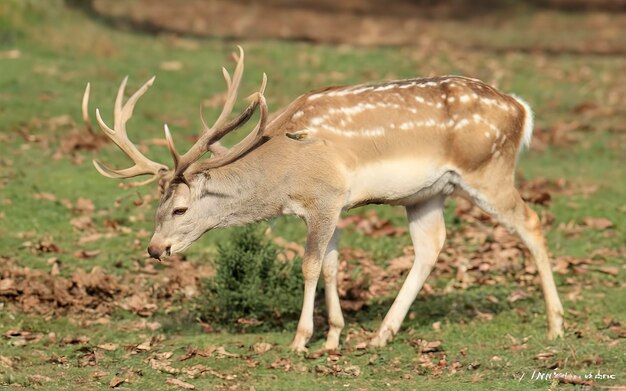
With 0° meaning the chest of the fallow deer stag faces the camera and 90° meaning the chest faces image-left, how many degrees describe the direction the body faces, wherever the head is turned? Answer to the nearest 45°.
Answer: approximately 90°

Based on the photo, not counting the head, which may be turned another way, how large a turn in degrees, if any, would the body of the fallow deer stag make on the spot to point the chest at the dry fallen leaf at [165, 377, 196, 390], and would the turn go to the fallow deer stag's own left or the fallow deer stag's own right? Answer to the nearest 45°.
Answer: approximately 45° to the fallow deer stag's own left

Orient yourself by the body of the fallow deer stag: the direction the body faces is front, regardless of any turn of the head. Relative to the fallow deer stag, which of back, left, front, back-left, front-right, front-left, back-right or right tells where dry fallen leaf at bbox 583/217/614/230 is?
back-right

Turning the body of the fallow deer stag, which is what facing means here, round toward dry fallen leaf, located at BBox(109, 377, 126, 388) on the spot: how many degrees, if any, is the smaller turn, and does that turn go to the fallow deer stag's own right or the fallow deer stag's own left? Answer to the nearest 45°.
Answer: approximately 45° to the fallow deer stag's own left
